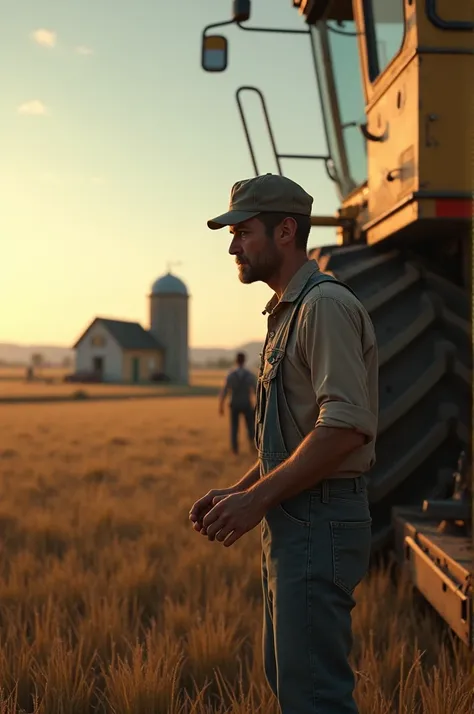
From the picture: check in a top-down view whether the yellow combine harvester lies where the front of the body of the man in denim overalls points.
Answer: no

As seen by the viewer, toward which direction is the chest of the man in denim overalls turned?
to the viewer's left

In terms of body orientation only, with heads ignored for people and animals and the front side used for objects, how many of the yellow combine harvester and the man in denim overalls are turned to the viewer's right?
0

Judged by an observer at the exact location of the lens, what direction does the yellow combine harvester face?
facing away from the viewer and to the left of the viewer

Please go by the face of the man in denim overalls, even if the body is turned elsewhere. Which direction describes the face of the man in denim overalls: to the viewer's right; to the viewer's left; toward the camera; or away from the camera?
to the viewer's left

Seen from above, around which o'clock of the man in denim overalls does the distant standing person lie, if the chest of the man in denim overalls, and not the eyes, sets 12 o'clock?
The distant standing person is roughly at 3 o'clock from the man in denim overalls.

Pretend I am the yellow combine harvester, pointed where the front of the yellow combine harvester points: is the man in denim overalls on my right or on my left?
on my left
